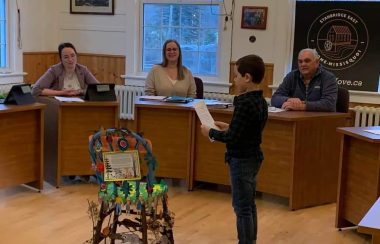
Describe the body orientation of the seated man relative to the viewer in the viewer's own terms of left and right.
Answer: facing the viewer and to the left of the viewer

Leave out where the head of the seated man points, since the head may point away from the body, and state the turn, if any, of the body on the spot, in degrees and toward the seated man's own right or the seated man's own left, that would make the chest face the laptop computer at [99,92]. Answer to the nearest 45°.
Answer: approximately 45° to the seated man's own right

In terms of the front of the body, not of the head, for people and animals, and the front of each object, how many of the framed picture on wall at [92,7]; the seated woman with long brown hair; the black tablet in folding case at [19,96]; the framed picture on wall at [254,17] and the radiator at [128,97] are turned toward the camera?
4

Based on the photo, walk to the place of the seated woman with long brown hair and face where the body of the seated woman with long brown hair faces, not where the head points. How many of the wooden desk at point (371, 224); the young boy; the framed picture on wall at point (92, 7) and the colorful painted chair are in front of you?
3

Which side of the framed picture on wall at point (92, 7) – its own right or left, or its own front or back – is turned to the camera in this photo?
front

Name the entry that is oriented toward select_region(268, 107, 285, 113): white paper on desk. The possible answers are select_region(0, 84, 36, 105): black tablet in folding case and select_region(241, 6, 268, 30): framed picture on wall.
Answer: the framed picture on wall

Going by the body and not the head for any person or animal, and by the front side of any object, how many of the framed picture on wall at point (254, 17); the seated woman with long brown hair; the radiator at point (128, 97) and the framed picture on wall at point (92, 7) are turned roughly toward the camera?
4

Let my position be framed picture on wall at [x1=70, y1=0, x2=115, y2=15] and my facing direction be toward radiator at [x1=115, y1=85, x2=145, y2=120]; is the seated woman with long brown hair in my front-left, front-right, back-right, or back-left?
front-right

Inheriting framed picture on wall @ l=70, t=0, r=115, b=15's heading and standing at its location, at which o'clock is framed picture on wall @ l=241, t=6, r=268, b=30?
framed picture on wall @ l=241, t=6, r=268, b=30 is roughly at 10 o'clock from framed picture on wall @ l=70, t=0, r=115, b=15.

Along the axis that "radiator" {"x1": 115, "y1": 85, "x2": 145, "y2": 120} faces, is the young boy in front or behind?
in front

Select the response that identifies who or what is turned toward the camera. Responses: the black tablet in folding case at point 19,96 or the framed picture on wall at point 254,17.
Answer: the framed picture on wall

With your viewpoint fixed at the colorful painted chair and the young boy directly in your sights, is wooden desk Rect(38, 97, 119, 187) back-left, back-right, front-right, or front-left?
back-left

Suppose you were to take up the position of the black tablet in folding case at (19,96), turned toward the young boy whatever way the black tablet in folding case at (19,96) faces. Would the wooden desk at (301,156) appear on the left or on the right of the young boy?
left

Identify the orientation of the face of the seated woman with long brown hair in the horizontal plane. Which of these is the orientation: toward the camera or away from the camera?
toward the camera

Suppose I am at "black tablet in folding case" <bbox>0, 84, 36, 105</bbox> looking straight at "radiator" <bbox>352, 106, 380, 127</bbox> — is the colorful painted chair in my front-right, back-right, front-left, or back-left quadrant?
front-right

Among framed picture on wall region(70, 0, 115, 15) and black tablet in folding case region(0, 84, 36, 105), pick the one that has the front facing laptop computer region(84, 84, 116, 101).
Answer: the framed picture on wall
